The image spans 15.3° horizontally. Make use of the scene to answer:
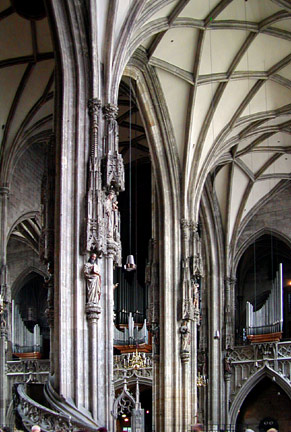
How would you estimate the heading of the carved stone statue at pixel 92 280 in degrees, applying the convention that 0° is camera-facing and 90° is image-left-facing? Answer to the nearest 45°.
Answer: approximately 0°

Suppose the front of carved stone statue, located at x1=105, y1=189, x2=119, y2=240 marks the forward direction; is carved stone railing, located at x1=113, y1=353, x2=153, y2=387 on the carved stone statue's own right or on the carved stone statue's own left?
on the carved stone statue's own left

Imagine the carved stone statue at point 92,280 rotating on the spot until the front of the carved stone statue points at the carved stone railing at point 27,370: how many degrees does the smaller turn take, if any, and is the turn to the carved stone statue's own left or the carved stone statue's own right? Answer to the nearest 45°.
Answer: approximately 180°

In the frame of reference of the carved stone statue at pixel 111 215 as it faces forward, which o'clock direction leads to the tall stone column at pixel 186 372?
The tall stone column is roughly at 8 o'clock from the carved stone statue.

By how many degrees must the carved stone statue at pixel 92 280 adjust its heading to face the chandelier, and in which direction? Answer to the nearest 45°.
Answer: approximately 180°

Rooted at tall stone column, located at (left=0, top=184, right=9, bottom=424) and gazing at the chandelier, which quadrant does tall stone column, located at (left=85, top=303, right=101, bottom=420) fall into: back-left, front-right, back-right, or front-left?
back-right

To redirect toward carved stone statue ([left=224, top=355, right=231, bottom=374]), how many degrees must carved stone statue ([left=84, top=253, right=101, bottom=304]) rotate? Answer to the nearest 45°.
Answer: approximately 180°

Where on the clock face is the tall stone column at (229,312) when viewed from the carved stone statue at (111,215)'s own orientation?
The tall stone column is roughly at 8 o'clock from the carved stone statue.

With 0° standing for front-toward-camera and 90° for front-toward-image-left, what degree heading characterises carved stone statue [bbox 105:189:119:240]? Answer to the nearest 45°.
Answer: approximately 315°

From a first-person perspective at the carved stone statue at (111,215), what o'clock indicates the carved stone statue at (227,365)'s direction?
the carved stone statue at (227,365) is roughly at 8 o'clock from the carved stone statue at (111,215).
